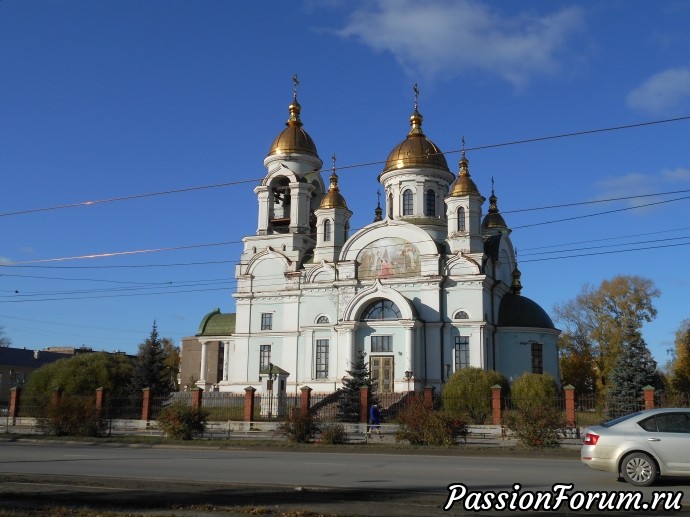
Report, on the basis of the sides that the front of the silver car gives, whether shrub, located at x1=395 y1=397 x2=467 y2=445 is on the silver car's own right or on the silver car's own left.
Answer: on the silver car's own left

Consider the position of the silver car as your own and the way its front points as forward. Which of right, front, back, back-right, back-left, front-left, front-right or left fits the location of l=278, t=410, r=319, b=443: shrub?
back-left

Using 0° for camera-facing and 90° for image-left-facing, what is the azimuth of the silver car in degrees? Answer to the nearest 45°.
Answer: approximately 270°

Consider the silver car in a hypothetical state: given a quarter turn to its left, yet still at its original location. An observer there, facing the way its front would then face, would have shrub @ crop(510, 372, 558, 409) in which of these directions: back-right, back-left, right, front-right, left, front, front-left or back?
front

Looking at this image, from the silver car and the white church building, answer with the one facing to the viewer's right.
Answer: the silver car

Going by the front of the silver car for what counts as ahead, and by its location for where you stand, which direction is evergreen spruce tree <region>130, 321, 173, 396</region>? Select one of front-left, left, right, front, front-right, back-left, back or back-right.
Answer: back-left

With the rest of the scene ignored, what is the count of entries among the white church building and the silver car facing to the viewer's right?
1

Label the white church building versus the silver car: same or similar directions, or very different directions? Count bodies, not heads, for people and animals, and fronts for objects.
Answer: very different directions
